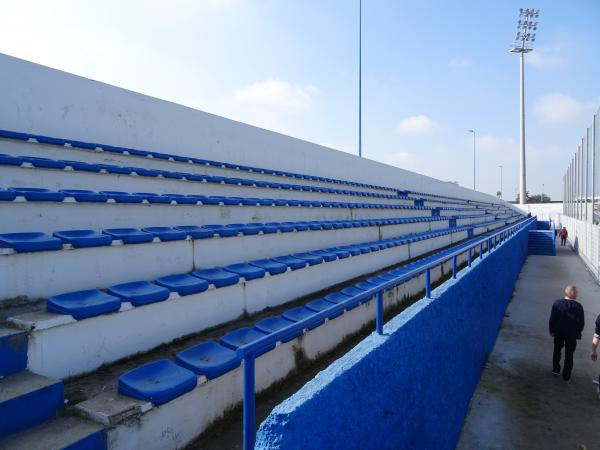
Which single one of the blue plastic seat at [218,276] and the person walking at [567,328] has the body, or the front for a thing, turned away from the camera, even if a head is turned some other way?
the person walking

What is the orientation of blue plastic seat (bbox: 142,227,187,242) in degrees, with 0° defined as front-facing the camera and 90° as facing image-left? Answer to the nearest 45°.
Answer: approximately 315°

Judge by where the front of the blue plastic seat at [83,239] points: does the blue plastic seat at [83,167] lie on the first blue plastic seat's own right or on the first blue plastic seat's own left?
on the first blue plastic seat's own left

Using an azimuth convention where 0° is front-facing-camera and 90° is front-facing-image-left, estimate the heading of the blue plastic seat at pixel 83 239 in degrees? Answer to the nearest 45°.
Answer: approximately 315°

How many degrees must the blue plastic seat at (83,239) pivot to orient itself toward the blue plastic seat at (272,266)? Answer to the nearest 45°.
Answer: approximately 45° to its left

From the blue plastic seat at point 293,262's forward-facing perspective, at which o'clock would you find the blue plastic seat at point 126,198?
the blue plastic seat at point 126,198 is roughly at 4 o'clock from the blue plastic seat at point 293,262.

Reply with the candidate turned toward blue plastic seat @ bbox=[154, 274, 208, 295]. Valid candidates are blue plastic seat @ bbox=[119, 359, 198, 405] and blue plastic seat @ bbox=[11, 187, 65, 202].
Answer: blue plastic seat @ bbox=[11, 187, 65, 202]

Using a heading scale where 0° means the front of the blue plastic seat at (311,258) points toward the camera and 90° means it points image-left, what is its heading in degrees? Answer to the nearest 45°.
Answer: approximately 315°
